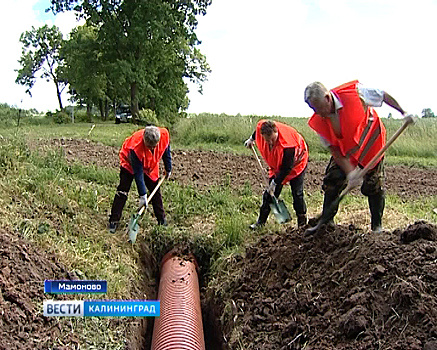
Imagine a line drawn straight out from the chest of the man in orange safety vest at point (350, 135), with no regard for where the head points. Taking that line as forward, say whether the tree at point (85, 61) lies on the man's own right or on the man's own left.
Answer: on the man's own right

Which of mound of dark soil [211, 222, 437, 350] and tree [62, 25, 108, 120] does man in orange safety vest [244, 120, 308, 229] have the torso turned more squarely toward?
the mound of dark soil

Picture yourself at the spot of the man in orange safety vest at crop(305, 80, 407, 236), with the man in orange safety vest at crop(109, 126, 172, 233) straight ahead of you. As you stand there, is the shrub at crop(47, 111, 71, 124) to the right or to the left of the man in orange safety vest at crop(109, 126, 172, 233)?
right

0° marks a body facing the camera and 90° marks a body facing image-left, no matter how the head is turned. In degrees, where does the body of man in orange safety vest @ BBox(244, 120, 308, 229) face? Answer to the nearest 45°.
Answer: approximately 45°

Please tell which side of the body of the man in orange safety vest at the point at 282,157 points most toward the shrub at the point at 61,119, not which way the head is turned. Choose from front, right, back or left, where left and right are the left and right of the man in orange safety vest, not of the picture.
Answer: right

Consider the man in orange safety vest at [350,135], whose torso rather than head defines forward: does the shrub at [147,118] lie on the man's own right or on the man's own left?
on the man's own right

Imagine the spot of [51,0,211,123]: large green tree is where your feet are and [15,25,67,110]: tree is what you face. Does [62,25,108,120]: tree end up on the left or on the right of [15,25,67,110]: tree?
left

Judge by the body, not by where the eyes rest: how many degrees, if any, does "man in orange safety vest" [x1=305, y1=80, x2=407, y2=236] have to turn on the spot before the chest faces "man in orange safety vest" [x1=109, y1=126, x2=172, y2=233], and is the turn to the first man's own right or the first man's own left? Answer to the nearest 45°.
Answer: approximately 45° to the first man's own right

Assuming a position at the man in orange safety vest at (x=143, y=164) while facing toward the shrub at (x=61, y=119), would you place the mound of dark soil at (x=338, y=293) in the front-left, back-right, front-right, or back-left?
back-right

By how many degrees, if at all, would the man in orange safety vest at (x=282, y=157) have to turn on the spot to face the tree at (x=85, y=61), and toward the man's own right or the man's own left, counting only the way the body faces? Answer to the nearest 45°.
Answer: approximately 90° to the man's own right
